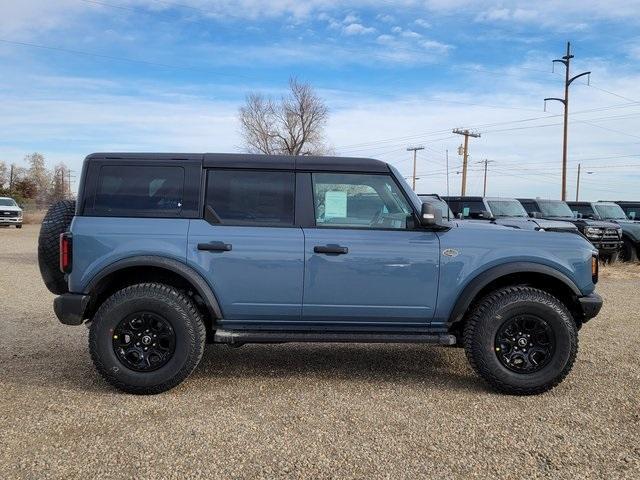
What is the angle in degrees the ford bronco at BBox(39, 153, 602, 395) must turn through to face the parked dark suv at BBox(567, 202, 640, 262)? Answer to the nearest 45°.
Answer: approximately 45° to its left

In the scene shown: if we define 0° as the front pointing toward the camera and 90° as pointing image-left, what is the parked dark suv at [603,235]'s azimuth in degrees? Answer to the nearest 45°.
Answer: approximately 315°

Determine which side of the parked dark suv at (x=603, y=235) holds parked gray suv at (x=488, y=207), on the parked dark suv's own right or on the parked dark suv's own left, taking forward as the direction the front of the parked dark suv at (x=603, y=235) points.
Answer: on the parked dark suv's own right

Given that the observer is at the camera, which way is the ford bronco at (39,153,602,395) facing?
facing to the right of the viewer

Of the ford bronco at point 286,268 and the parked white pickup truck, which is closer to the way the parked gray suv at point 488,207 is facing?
the ford bronco

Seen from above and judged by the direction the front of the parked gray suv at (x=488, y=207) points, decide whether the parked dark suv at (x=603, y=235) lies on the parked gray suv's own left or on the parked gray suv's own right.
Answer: on the parked gray suv's own left

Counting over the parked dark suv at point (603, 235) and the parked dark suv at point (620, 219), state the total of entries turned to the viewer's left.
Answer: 0

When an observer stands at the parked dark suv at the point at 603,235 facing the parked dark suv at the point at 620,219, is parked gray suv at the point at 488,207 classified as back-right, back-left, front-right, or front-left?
back-left

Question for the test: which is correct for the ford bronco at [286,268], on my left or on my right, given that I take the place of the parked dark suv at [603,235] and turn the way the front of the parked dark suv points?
on my right

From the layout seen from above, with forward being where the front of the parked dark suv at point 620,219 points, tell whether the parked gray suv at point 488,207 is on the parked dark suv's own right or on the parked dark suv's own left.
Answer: on the parked dark suv's own right

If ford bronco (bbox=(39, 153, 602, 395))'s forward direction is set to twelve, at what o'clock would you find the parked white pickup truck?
The parked white pickup truck is roughly at 8 o'clock from the ford bronco.
